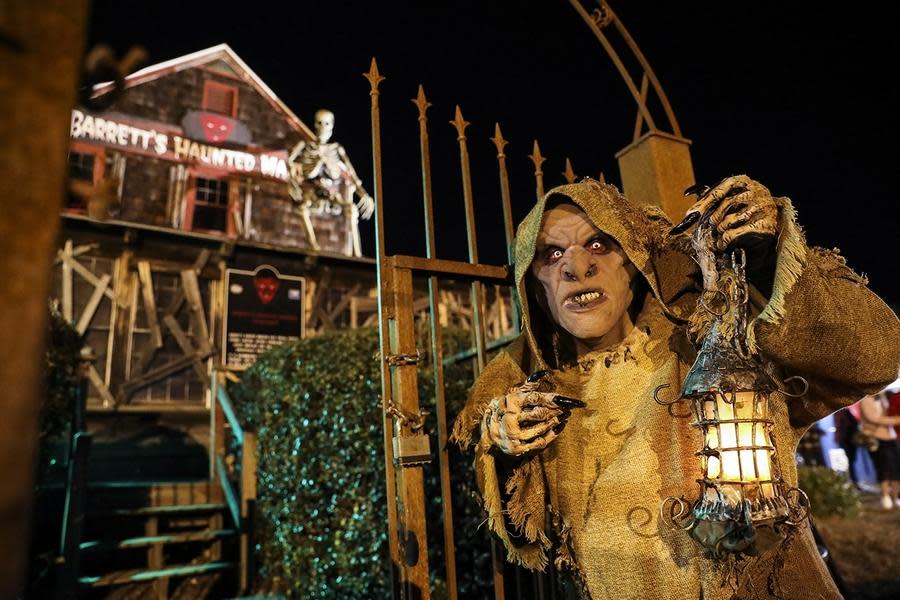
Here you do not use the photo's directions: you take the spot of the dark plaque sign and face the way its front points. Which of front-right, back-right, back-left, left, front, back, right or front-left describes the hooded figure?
front

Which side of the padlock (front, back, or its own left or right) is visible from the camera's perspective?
front

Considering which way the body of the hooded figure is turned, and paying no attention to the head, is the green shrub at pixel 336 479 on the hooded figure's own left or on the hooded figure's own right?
on the hooded figure's own right

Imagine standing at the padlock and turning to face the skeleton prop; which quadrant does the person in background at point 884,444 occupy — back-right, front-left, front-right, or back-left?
front-right

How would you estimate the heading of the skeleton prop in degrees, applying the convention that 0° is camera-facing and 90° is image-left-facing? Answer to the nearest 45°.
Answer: approximately 0°

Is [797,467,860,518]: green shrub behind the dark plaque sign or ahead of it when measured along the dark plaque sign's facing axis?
ahead

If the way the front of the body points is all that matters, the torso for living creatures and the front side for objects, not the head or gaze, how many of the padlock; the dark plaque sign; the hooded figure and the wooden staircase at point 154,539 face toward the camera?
4

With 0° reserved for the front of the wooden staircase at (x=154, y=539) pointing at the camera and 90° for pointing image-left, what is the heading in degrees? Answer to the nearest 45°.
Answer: approximately 0°

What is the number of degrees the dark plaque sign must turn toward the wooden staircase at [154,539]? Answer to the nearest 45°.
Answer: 0° — it already faces it

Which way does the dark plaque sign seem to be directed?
toward the camera

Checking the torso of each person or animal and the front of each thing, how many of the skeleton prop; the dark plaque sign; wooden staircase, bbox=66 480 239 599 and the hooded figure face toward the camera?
4

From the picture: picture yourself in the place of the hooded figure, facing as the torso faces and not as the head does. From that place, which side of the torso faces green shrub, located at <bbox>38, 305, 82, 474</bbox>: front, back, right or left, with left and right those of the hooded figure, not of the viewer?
right

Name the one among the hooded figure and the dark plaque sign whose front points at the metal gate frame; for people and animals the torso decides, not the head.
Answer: the dark plaque sign

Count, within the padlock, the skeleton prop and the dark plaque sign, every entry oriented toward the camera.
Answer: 3

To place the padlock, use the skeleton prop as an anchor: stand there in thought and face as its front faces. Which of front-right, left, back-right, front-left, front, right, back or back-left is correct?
front
